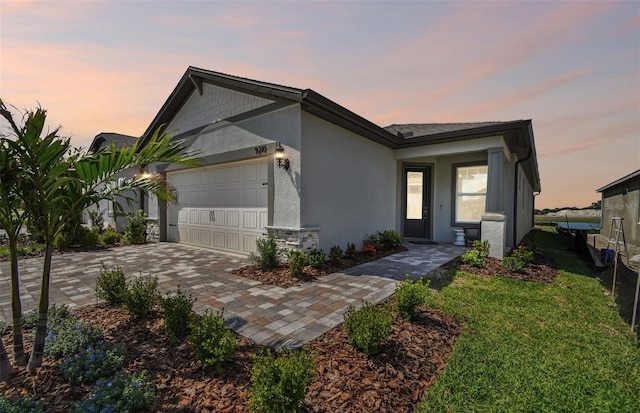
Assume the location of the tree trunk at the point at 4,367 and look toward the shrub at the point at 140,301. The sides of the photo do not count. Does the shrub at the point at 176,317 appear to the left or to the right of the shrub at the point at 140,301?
right

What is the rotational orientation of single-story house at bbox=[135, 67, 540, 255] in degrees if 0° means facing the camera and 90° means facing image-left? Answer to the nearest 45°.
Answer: approximately 45°

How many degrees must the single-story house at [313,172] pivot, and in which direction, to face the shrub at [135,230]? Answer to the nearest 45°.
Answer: approximately 45° to its right

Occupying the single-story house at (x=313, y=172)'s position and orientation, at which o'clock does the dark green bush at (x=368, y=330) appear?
The dark green bush is roughly at 10 o'clock from the single-story house.

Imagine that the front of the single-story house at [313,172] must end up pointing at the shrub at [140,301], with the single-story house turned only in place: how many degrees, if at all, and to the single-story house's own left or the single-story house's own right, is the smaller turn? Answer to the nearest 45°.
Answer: approximately 45° to the single-story house's own left

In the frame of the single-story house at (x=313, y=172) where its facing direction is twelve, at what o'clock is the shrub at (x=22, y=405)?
The shrub is roughly at 11 o'clock from the single-story house.

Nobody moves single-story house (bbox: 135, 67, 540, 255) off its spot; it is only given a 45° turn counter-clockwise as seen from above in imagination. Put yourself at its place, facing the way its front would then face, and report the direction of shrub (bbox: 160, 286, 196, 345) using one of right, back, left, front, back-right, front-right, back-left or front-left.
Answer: front

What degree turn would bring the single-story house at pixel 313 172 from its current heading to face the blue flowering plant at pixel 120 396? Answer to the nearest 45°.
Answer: approximately 45° to its left

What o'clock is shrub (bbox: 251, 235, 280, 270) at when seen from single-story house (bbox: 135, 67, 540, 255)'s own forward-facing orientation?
The shrub is roughly at 11 o'clock from the single-story house.
